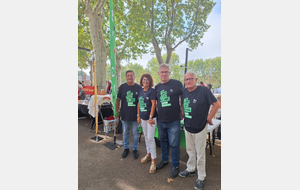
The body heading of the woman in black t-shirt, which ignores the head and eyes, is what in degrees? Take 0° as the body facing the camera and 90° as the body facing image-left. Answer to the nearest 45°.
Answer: approximately 45°

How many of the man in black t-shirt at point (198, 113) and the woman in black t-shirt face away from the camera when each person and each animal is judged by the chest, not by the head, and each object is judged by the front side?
0

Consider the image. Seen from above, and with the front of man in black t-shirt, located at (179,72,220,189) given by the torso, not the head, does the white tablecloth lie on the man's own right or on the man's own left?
on the man's own right

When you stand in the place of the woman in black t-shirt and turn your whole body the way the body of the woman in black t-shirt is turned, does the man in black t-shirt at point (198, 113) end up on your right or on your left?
on your left

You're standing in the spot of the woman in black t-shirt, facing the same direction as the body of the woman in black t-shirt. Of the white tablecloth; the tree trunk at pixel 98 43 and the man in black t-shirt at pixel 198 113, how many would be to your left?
1

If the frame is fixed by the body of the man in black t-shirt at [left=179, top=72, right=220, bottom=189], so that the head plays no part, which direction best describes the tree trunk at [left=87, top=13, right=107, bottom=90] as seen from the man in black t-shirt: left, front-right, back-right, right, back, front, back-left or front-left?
right

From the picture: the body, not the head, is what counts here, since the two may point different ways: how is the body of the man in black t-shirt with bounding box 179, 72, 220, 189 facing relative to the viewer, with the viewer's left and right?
facing the viewer and to the left of the viewer

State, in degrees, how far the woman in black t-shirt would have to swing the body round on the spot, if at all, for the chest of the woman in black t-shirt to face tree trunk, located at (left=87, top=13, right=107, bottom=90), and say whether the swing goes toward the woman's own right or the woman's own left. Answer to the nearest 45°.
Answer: approximately 90° to the woman's own right
